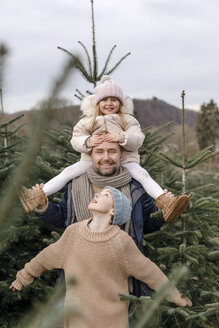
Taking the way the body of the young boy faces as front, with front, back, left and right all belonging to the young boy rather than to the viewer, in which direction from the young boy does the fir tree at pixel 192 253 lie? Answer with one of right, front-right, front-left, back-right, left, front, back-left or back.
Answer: back-left

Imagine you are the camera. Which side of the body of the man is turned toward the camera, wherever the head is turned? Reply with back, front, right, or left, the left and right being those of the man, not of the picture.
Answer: front

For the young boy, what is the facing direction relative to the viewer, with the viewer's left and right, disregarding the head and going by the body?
facing the viewer

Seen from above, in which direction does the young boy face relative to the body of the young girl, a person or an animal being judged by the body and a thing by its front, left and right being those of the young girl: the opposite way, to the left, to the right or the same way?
the same way

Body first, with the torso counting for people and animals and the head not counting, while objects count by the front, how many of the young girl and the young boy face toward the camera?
2

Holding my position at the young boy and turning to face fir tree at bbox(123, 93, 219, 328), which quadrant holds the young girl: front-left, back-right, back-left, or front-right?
front-left

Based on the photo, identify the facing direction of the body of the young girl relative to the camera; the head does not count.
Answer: toward the camera

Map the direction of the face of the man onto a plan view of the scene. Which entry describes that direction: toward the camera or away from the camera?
toward the camera

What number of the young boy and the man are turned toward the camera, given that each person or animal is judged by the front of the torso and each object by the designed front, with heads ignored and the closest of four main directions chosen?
2

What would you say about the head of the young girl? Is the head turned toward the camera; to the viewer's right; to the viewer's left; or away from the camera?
toward the camera

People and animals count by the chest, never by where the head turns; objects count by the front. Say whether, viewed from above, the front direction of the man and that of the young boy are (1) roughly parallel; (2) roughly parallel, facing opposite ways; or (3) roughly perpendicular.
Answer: roughly parallel
